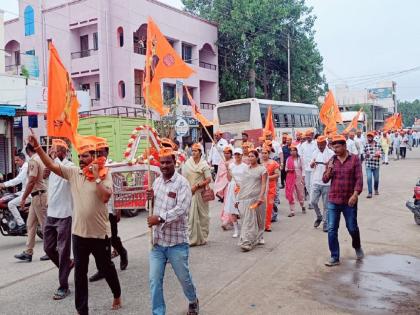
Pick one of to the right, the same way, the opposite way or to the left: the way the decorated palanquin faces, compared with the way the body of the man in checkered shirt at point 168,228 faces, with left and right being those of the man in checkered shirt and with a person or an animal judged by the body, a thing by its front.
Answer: the same way

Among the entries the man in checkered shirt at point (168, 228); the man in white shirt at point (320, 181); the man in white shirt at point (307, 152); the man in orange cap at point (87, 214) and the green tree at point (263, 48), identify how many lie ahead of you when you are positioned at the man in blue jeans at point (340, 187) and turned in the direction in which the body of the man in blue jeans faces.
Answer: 2

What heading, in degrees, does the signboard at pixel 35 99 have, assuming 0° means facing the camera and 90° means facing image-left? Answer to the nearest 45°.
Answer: approximately 315°

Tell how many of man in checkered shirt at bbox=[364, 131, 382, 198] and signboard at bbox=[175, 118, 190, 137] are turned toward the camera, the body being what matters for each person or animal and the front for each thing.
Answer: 2

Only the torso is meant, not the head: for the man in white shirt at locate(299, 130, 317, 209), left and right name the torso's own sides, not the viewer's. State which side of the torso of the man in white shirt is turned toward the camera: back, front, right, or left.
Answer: front

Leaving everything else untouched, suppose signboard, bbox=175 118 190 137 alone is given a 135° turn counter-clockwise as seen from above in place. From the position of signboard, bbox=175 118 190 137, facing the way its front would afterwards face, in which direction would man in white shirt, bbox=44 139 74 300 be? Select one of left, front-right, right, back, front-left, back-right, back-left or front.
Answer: back-right

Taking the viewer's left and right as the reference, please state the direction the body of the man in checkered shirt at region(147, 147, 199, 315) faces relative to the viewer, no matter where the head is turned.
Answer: facing the viewer and to the left of the viewer

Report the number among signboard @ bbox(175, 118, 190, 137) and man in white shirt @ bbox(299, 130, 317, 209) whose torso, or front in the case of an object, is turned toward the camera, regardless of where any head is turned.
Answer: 2

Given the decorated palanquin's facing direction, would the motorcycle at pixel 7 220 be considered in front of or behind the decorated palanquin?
in front

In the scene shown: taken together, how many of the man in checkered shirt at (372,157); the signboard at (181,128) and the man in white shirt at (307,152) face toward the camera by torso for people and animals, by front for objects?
3

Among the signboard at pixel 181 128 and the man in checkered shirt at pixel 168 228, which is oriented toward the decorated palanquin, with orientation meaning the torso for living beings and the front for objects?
the signboard

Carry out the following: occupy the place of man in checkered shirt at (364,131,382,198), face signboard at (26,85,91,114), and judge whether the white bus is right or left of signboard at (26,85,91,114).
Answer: right

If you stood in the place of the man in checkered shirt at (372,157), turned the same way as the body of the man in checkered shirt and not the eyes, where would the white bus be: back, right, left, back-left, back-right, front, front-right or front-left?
back-right

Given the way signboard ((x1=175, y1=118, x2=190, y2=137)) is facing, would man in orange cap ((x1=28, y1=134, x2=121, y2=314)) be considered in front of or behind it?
in front

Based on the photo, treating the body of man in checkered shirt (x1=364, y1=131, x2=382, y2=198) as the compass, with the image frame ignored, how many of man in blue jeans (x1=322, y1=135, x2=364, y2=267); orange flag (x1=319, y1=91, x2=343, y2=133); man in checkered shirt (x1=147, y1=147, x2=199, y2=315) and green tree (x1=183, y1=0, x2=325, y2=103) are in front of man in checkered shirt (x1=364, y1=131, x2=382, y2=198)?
2

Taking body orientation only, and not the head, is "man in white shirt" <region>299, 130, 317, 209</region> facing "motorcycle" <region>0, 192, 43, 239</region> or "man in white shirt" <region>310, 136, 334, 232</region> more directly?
the man in white shirt

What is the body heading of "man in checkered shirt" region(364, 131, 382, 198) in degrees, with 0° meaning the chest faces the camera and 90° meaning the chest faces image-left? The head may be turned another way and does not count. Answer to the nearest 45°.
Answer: approximately 0°

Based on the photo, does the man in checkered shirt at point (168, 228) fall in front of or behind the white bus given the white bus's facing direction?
in front
